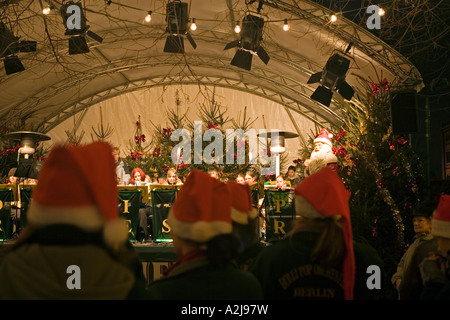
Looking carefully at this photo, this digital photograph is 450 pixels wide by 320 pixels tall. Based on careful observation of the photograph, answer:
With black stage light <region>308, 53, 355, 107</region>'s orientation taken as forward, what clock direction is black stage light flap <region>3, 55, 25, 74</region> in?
black stage light flap <region>3, 55, 25, 74</region> is roughly at 10 o'clock from black stage light <region>308, 53, 355, 107</region>.

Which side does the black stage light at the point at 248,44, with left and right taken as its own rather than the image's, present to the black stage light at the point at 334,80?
right

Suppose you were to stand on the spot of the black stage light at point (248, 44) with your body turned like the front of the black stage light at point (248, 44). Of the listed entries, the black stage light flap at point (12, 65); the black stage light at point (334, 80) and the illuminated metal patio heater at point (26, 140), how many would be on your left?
2

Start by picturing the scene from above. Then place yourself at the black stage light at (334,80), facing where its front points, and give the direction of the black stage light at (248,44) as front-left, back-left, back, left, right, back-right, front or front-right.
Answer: front-left

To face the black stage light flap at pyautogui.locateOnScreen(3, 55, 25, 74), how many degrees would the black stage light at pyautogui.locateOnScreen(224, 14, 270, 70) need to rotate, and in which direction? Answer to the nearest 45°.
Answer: approximately 90° to its left

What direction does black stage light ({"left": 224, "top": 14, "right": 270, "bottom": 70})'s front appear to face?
away from the camera

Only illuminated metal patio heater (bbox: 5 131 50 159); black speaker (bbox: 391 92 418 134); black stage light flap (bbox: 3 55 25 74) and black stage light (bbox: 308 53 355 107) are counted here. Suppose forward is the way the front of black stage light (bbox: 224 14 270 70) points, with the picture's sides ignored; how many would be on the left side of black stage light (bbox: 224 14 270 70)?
2

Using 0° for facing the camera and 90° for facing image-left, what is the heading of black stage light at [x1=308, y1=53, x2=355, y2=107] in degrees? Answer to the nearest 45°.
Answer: approximately 135°

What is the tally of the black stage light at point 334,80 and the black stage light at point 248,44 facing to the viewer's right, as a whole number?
0

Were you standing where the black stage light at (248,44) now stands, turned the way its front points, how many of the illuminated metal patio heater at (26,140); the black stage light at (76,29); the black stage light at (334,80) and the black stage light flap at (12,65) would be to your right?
1
